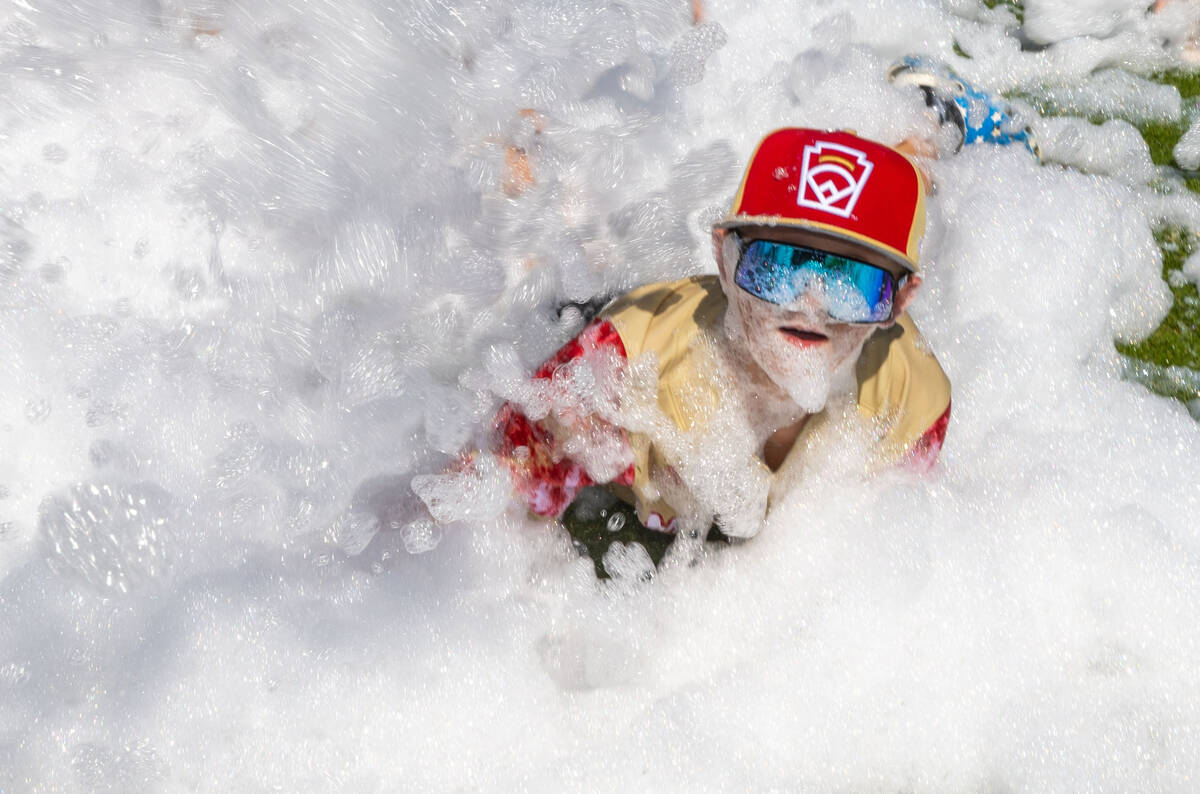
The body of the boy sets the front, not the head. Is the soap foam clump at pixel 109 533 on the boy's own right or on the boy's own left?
on the boy's own right

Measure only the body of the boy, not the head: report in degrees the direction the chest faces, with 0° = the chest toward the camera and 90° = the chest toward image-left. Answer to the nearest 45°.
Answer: approximately 0°
